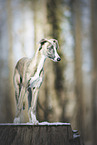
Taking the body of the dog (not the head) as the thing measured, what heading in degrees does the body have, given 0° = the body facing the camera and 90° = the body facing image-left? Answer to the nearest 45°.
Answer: approximately 315°
